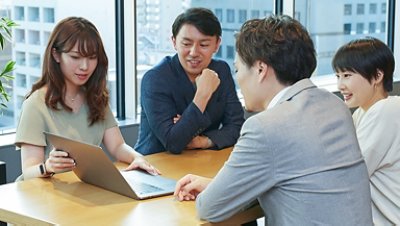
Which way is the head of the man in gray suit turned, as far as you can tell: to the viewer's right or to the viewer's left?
to the viewer's left

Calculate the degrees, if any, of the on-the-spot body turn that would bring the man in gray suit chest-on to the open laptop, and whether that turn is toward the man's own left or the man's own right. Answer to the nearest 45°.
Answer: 0° — they already face it

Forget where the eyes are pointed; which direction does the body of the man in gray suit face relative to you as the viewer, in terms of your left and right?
facing away from the viewer and to the left of the viewer

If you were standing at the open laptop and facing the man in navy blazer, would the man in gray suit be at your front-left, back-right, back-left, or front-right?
back-right
